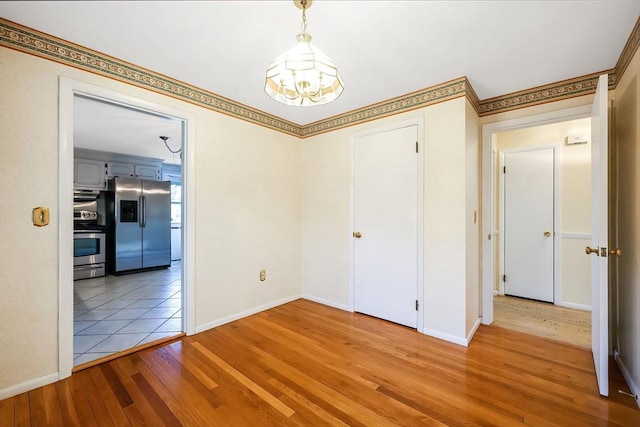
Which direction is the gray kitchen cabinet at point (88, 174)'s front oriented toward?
toward the camera

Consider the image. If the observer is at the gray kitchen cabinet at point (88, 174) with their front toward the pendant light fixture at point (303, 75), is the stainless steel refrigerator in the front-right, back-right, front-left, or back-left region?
front-left

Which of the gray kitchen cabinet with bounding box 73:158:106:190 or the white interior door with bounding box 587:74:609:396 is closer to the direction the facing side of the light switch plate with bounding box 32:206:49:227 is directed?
the white interior door

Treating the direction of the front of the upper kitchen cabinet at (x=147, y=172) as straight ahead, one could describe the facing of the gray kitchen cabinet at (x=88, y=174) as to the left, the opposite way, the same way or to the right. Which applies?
the same way

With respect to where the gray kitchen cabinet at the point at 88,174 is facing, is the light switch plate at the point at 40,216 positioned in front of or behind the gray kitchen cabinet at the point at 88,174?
in front

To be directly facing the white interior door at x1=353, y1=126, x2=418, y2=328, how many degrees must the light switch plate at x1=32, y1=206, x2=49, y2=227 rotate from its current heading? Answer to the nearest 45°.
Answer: approximately 45° to its left

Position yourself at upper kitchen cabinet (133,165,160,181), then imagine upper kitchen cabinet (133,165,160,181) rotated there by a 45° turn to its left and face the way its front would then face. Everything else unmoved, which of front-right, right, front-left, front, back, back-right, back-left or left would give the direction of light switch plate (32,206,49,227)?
front-right

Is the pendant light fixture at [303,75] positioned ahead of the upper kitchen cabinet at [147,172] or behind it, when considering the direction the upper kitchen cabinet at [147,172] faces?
ahead

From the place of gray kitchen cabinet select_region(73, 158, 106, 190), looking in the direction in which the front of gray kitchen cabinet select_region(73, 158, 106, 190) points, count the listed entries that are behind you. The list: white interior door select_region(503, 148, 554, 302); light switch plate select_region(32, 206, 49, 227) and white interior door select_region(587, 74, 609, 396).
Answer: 0

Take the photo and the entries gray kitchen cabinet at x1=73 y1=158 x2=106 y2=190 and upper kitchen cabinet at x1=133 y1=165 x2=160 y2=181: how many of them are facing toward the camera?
2

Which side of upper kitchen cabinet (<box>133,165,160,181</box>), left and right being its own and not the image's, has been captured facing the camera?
front

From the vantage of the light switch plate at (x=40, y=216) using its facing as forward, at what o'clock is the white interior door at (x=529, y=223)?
The white interior door is roughly at 10 o'clock from the light switch plate.

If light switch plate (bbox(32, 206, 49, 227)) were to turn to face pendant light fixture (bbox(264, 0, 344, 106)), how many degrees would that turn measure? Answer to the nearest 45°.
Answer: approximately 45° to its left
